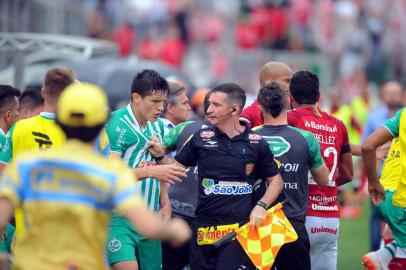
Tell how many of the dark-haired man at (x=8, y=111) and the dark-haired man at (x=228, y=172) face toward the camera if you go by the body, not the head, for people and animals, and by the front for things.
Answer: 1

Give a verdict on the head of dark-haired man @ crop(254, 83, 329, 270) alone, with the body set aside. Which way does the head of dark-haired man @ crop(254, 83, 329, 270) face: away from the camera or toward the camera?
away from the camera

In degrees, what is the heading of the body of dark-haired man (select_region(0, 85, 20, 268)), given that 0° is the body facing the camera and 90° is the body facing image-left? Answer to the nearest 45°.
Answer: approximately 270°

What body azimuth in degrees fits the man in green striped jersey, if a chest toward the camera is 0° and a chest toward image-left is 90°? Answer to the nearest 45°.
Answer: approximately 315°

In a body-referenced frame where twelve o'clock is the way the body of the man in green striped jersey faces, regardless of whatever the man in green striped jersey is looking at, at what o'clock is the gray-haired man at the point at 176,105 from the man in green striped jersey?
The gray-haired man is roughly at 8 o'clock from the man in green striped jersey.

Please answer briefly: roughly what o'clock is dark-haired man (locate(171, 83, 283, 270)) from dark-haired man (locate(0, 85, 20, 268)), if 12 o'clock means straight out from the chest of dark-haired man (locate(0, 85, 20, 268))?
dark-haired man (locate(171, 83, 283, 270)) is roughly at 1 o'clock from dark-haired man (locate(0, 85, 20, 268)).

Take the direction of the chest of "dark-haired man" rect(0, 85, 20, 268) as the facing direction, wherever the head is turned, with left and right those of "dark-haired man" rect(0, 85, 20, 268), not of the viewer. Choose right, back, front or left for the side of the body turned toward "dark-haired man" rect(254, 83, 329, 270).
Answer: front

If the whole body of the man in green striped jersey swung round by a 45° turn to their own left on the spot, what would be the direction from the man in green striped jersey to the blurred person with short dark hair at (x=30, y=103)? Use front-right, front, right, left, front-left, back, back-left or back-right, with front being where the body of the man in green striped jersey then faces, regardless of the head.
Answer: back-left

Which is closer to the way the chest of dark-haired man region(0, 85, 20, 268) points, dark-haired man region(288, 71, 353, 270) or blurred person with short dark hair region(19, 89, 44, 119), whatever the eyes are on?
the dark-haired man

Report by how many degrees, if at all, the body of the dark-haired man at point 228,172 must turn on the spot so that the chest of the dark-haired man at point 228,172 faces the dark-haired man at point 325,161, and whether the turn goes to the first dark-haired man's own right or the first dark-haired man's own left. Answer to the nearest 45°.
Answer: approximately 135° to the first dark-haired man's own left

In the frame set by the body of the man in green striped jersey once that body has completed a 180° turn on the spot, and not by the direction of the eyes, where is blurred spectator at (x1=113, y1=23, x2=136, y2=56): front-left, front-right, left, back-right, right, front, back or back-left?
front-right

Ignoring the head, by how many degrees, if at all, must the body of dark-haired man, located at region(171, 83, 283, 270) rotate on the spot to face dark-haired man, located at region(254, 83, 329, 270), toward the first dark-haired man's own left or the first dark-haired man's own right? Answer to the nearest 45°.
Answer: approximately 135° to the first dark-haired man's own left

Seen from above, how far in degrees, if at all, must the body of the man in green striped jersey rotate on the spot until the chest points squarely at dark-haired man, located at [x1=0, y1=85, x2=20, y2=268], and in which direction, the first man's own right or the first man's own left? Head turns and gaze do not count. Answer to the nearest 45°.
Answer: approximately 135° to the first man's own right
